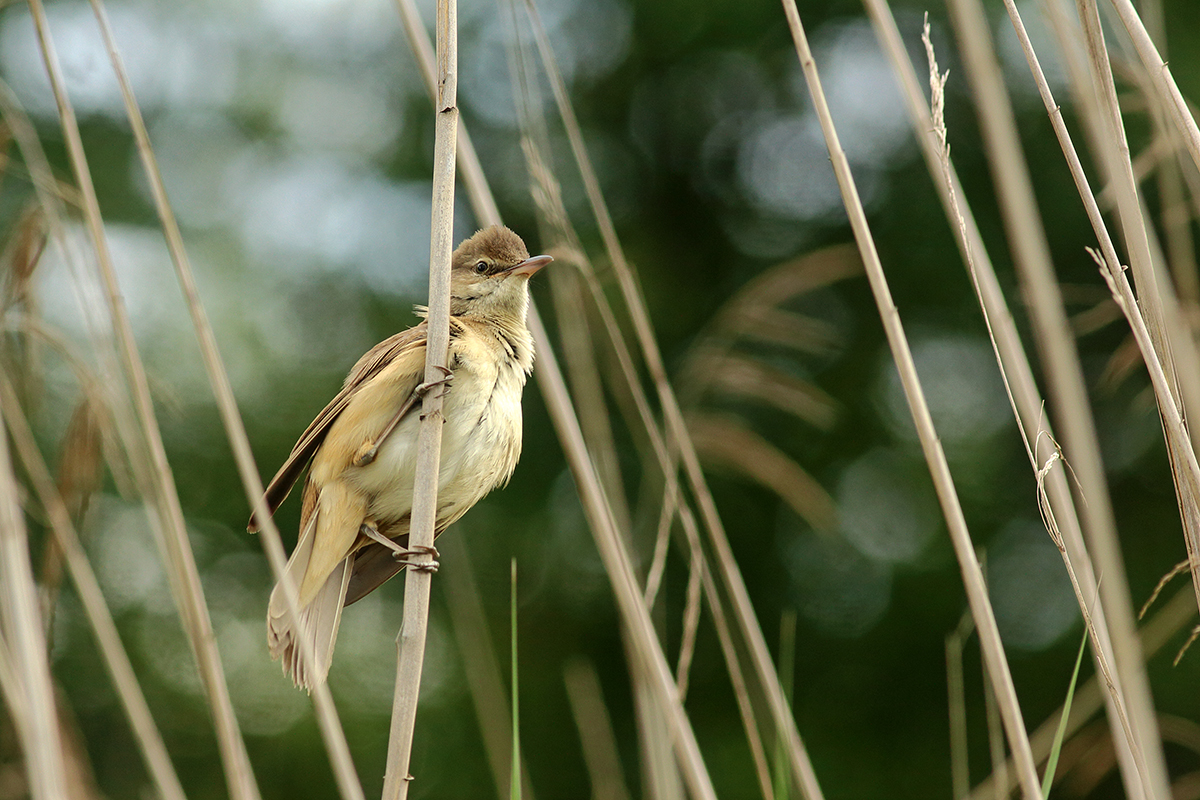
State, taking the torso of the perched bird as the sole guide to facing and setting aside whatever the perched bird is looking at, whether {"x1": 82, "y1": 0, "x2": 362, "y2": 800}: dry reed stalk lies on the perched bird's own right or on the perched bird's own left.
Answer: on the perched bird's own right

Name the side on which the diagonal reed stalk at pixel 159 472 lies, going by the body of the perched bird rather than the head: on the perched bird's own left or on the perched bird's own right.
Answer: on the perched bird's own right

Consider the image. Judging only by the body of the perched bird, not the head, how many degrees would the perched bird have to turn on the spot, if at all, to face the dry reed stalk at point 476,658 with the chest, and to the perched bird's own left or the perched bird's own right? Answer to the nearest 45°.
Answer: approximately 135° to the perched bird's own left

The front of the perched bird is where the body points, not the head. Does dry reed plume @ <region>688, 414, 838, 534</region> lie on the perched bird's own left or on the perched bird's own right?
on the perched bird's own left

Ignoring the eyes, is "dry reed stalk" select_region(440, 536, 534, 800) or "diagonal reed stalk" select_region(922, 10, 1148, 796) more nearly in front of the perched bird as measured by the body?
the diagonal reed stalk

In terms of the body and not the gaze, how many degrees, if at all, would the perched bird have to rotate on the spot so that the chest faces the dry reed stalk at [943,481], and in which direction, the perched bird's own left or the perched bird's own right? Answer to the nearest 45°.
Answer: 0° — it already faces it

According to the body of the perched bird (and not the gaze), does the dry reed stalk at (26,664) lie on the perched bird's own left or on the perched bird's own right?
on the perched bird's own right

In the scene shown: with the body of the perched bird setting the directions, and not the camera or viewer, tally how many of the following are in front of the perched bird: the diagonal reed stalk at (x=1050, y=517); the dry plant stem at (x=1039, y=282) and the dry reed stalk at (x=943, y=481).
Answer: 3

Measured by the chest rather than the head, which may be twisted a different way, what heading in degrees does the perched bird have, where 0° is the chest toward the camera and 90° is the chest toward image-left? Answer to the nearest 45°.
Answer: approximately 315°
